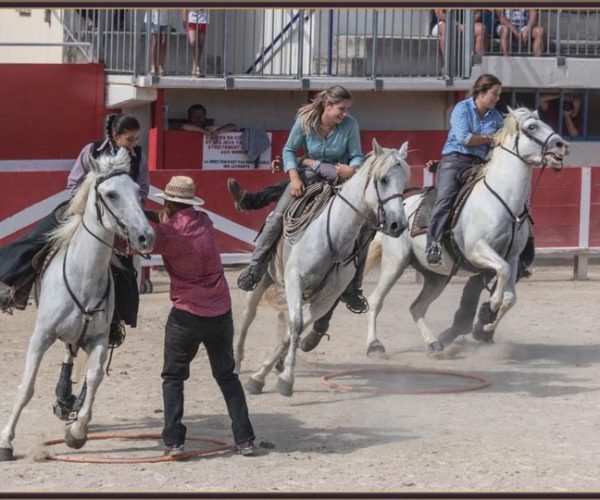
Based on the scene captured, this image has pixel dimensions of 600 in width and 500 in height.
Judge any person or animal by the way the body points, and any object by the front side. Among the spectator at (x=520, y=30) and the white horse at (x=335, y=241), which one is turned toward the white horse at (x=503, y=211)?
the spectator

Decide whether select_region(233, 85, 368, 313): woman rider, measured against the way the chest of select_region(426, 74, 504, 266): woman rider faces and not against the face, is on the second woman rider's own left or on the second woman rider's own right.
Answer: on the second woman rider's own right

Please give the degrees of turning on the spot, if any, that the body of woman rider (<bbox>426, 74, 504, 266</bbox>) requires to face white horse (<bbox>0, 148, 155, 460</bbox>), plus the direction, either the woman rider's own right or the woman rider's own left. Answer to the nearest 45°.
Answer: approximately 90° to the woman rider's own right

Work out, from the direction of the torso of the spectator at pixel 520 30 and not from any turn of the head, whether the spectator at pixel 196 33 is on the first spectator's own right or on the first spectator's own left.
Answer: on the first spectator's own right

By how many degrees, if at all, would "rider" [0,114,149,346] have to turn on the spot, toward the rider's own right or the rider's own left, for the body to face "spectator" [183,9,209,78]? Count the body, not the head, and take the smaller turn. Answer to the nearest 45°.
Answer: approximately 135° to the rider's own left

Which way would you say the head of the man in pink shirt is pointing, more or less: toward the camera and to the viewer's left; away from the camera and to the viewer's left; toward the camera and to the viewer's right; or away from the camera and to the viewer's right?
away from the camera and to the viewer's left

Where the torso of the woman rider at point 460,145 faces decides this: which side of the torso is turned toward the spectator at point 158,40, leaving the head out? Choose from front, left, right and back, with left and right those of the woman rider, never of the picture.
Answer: back

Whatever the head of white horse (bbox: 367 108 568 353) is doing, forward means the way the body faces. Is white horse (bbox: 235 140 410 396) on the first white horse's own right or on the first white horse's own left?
on the first white horse's own right

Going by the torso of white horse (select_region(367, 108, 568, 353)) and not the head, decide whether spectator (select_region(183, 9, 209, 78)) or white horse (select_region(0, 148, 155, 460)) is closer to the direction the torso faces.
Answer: the white horse

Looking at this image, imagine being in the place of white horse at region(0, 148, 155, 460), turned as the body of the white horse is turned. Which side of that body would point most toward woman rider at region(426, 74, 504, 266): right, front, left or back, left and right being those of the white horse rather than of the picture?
left
